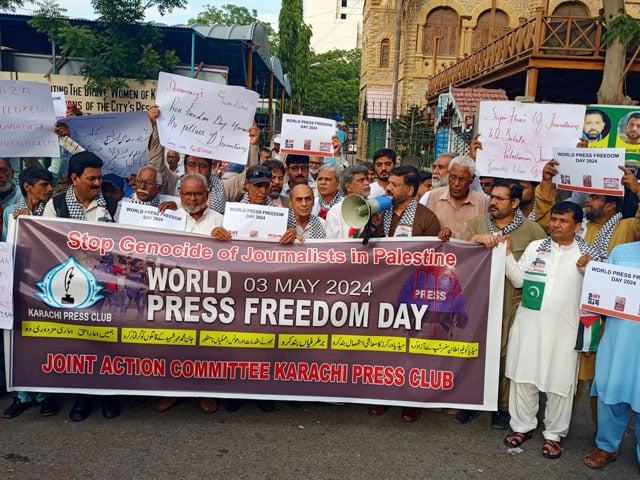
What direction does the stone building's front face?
toward the camera

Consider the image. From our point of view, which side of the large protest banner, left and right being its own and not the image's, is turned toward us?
front

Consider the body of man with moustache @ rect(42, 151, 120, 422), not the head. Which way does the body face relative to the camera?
toward the camera

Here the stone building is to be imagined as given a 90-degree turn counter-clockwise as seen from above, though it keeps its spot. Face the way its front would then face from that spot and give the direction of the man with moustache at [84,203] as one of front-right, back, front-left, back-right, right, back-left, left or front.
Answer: right

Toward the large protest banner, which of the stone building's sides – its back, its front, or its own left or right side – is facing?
front

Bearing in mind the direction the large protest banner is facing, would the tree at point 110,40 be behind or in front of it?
behind

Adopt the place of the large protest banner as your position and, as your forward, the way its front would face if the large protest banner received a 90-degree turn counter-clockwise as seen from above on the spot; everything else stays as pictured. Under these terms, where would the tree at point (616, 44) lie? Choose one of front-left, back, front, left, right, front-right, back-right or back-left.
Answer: front-left

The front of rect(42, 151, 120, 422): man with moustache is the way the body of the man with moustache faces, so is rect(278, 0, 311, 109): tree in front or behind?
behind

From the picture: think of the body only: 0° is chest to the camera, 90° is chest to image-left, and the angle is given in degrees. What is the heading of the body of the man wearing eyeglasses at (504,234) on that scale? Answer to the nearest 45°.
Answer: approximately 45°

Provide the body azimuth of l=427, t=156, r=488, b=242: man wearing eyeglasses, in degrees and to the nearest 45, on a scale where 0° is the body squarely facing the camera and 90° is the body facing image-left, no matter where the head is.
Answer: approximately 0°

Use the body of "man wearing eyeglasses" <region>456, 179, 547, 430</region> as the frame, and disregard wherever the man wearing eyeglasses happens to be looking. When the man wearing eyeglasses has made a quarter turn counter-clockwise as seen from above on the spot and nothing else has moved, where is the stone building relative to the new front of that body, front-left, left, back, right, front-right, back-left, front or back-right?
back-left
